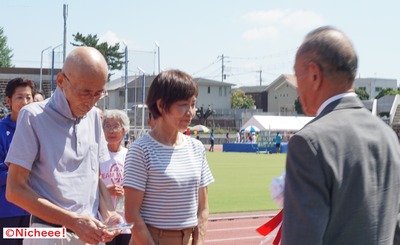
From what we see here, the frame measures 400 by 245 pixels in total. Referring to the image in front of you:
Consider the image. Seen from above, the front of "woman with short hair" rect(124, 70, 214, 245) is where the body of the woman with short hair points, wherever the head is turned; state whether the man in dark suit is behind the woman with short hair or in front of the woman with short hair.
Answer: in front

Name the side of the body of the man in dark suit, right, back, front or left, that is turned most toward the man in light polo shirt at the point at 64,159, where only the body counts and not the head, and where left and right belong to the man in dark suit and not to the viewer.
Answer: front

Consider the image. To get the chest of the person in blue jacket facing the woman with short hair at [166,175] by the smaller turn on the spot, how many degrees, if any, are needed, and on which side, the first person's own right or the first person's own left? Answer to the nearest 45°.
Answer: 0° — they already face them

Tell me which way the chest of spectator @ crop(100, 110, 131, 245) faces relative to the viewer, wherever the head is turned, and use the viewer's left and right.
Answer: facing the viewer

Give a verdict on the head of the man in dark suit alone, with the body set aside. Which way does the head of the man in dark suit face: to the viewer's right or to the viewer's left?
to the viewer's left

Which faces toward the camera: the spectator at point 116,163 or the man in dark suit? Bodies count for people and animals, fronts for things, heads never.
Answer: the spectator

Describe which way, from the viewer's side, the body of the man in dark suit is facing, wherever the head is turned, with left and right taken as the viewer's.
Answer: facing away from the viewer and to the left of the viewer

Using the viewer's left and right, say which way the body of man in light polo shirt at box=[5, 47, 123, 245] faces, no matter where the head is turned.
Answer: facing the viewer and to the right of the viewer

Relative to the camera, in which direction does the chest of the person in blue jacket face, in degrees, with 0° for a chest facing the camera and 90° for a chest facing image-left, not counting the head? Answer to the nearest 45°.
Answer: approximately 315°

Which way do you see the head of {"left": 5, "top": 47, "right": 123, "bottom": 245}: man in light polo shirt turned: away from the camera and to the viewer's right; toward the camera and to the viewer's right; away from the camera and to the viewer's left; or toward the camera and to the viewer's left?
toward the camera and to the viewer's right

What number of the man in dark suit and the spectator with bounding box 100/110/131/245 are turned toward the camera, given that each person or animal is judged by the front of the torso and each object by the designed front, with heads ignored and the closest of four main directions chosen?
1
